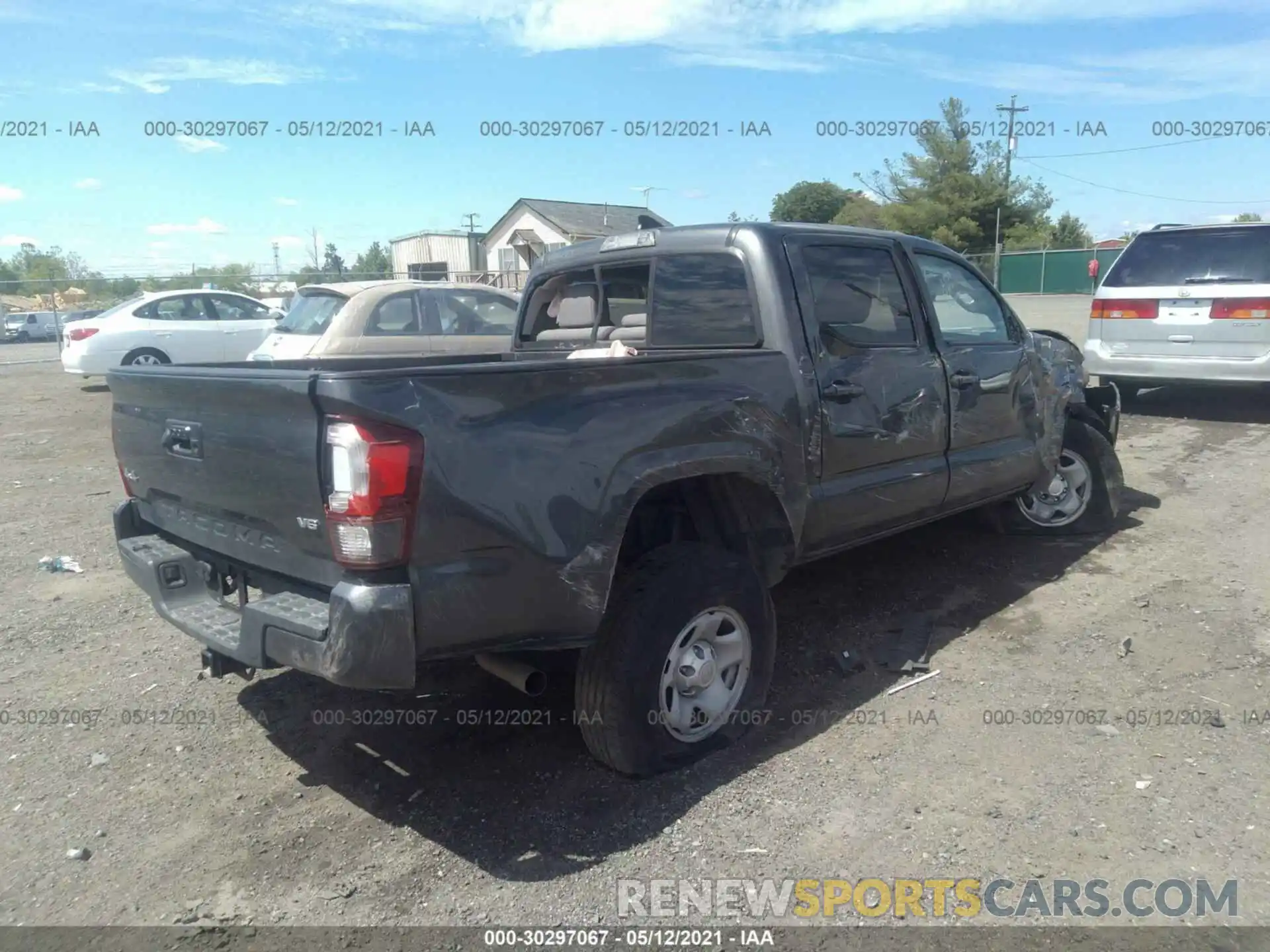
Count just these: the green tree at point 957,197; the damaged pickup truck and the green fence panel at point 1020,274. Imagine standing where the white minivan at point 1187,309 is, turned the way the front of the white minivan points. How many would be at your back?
1

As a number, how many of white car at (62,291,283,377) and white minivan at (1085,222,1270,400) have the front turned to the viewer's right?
1

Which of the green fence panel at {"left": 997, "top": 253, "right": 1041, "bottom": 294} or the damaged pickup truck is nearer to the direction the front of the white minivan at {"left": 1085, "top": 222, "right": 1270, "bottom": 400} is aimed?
the green fence panel

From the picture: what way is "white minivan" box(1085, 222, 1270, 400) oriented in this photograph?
away from the camera

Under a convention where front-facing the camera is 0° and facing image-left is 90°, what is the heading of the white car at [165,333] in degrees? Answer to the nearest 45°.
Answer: approximately 270°

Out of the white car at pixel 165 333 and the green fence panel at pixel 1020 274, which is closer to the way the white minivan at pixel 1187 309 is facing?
the green fence panel

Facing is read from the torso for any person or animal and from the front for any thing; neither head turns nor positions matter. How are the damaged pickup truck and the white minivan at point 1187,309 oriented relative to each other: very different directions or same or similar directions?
same or similar directions

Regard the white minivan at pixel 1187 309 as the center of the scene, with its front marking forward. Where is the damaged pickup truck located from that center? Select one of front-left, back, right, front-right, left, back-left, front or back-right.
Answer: back

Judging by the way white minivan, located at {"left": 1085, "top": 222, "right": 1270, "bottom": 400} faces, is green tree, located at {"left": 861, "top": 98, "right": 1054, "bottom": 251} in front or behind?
in front

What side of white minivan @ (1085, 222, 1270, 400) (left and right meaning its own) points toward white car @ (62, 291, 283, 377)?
left

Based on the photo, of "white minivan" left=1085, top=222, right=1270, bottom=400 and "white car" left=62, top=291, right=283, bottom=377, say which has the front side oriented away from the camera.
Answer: the white minivan

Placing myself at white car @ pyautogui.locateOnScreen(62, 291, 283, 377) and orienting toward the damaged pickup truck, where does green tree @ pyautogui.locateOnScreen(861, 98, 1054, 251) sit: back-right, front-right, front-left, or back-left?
back-left

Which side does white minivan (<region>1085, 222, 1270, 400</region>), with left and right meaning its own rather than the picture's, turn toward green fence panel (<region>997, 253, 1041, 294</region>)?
front

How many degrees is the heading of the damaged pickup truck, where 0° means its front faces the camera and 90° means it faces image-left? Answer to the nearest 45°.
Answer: approximately 225°

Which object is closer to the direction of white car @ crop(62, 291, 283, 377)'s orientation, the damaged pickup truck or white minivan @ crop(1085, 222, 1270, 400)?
the white minivan
